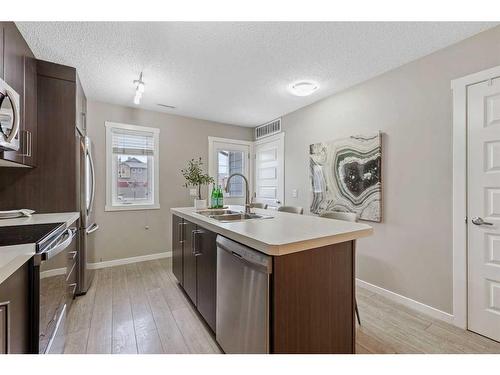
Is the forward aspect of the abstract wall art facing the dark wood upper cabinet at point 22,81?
yes

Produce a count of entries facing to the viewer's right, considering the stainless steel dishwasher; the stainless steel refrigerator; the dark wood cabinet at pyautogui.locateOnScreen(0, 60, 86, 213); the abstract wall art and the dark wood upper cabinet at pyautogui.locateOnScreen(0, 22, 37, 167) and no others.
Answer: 3

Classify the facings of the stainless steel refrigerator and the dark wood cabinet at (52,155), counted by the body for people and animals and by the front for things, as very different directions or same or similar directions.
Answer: same or similar directions

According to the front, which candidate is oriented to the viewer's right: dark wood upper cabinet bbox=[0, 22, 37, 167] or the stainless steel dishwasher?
the dark wood upper cabinet

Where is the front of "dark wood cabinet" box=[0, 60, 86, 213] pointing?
to the viewer's right

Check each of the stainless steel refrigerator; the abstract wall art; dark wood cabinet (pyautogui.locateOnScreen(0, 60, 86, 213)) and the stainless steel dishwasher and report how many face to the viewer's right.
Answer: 2

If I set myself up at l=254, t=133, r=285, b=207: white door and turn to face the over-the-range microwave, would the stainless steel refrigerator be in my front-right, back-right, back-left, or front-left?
front-right

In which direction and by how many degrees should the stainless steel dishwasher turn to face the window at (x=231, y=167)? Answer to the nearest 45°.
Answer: approximately 135° to its right

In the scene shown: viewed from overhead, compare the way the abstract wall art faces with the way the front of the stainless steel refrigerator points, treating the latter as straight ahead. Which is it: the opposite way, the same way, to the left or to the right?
the opposite way

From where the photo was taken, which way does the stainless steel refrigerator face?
to the viewer's right

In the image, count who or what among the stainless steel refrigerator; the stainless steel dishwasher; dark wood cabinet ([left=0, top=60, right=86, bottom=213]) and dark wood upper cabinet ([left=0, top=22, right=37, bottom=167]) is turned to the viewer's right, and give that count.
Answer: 3

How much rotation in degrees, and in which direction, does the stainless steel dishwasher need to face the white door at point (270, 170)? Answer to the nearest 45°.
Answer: approximately 135° to its right

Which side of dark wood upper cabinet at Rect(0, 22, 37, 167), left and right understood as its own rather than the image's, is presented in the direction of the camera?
right

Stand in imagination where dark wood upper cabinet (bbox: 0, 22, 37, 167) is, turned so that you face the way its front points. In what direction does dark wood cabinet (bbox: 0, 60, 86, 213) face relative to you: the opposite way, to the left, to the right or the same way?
the same way
